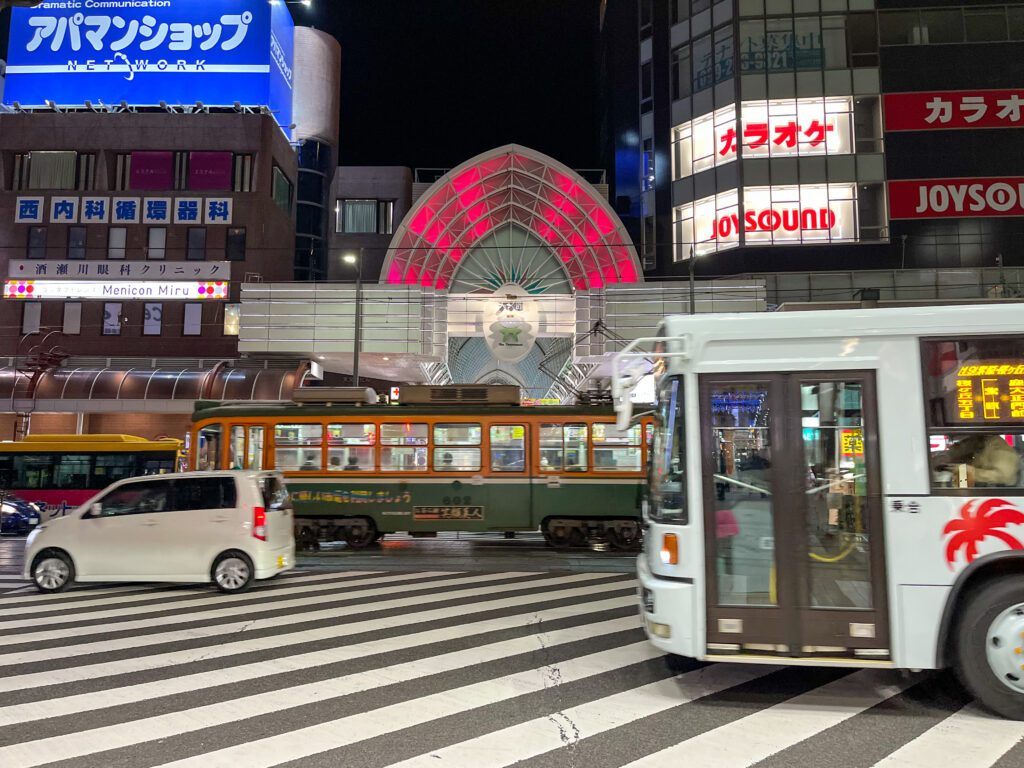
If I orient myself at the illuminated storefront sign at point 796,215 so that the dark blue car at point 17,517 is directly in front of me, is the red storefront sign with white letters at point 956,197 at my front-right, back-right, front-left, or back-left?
back-left

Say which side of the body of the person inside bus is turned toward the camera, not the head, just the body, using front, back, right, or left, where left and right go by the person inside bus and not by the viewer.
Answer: left

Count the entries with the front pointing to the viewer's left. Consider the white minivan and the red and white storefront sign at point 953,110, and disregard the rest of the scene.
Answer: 1

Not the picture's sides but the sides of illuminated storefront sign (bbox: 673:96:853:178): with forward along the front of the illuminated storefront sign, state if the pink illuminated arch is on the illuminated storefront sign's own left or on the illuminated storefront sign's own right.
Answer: on the illuminated storefront sign's own right

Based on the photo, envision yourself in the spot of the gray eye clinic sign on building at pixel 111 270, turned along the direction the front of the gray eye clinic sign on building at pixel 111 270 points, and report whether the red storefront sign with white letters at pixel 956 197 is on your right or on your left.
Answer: on your left

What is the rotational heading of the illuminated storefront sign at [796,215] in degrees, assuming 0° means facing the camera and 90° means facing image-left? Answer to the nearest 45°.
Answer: approximately 0°

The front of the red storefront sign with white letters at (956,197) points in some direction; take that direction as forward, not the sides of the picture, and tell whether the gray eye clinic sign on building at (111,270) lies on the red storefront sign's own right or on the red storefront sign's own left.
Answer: on the red storefront sign's own right

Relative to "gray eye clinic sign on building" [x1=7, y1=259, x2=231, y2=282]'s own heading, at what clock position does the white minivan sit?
The white minivan is roughly at 12 o'clock from the gray eye clinic sign on building.

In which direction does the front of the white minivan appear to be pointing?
to the viewer's left

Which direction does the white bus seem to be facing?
to the viewer's left

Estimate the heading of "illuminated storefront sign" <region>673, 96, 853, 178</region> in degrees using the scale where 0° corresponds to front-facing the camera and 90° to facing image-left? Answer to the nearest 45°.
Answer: approximately 0°
